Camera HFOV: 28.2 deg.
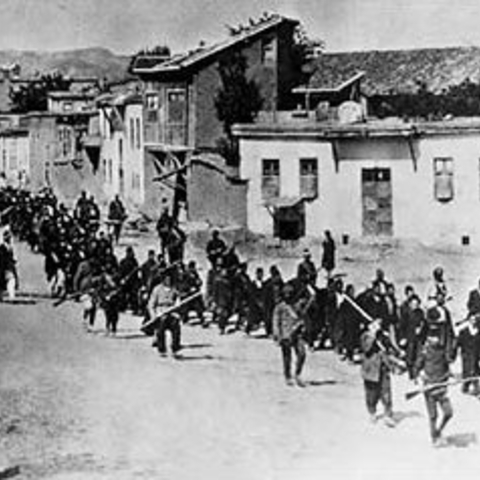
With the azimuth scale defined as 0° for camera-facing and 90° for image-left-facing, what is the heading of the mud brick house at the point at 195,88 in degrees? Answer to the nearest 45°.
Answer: approximately 45°

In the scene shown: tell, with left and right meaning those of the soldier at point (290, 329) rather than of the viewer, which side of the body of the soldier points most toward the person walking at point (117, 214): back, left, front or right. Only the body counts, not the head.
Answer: back

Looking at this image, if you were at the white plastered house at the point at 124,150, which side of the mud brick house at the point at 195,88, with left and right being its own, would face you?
right

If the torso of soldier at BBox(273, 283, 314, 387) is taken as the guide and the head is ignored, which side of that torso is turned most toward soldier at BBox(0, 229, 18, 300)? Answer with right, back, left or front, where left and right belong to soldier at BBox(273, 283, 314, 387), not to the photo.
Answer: back

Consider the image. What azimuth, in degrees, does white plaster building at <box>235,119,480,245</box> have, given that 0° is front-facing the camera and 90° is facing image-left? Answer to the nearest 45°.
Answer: approximately 0°
